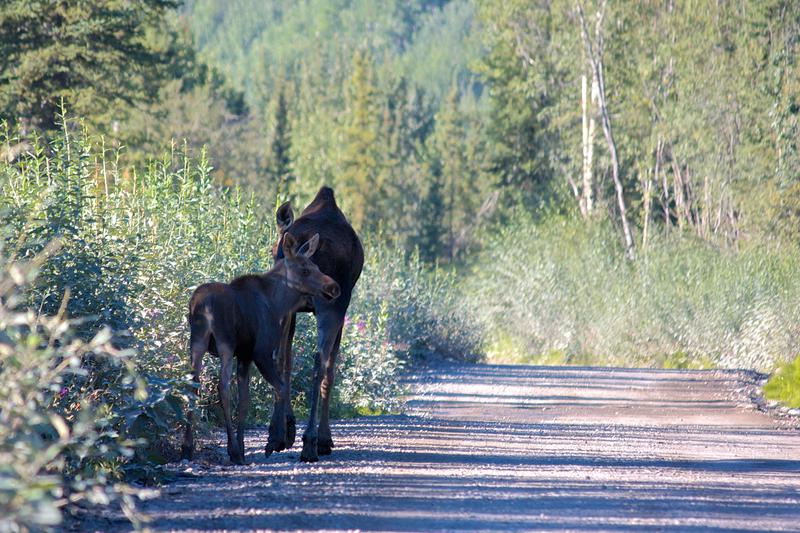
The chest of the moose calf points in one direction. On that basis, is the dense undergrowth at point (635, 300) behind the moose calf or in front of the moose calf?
in front

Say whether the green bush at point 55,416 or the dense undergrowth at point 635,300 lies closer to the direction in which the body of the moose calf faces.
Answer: the dense undergrowth

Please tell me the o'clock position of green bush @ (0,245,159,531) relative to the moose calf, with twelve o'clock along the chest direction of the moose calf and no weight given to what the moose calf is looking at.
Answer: The green bush is roughly at 5 o'clock from the moose calf.

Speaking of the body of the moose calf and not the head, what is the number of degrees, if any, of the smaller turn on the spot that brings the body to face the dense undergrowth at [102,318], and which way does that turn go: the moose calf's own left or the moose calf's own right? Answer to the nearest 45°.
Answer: approximately 135° to the moose calf's own left

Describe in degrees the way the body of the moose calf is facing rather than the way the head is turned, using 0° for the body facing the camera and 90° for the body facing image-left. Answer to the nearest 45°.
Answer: approximately 225°

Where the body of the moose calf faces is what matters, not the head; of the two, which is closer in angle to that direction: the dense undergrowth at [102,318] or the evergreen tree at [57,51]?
the evergreen tree

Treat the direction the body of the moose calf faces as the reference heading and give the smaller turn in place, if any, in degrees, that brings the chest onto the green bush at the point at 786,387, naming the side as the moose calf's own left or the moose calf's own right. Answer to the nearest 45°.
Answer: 0° — it already faces it
